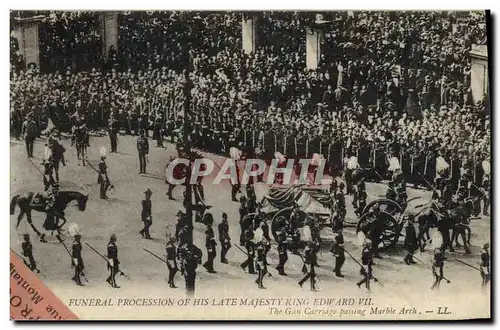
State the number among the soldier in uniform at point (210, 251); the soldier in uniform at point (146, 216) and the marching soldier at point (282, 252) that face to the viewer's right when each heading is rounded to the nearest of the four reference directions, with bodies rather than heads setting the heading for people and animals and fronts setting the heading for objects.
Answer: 3

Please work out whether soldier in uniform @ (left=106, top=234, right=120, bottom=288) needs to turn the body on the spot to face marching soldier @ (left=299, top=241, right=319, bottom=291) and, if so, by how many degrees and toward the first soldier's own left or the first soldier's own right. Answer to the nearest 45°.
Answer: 0° — they already face them

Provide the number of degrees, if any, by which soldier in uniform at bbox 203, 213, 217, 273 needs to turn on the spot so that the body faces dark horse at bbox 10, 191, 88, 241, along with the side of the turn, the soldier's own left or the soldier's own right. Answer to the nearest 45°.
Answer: approximately 180°

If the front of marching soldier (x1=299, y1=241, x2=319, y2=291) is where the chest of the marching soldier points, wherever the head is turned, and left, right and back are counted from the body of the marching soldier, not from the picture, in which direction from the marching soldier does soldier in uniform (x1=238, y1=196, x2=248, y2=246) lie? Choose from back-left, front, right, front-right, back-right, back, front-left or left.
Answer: back

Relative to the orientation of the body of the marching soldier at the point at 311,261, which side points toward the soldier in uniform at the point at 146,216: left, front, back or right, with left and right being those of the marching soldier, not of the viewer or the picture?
back

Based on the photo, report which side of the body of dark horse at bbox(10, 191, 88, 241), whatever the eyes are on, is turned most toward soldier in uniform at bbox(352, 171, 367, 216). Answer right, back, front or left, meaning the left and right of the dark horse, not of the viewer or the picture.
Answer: front

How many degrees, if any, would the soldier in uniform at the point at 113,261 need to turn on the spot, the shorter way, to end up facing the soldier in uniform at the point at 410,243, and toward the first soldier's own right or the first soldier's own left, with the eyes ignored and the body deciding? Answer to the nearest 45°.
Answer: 0° — they already face them

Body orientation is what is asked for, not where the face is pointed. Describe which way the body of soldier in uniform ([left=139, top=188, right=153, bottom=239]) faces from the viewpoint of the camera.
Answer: to the viewer's right

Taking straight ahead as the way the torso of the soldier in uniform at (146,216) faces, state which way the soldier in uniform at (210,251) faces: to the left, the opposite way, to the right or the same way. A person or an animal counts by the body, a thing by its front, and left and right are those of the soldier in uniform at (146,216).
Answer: the same way

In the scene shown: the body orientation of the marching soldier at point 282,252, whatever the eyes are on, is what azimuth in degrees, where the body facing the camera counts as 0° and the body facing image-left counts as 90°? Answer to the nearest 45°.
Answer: approximately 270°

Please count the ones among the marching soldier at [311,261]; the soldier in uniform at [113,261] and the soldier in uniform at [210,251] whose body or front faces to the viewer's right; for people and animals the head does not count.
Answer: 3

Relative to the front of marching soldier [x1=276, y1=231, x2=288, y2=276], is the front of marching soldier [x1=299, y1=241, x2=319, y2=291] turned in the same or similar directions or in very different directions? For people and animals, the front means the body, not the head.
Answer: same or similar directions

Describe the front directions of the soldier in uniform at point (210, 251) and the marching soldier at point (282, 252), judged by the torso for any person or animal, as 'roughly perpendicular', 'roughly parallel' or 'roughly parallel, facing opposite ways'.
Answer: roughly parallel

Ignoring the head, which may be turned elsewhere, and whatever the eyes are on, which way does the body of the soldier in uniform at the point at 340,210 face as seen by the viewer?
to the viewer's right
